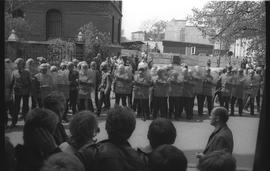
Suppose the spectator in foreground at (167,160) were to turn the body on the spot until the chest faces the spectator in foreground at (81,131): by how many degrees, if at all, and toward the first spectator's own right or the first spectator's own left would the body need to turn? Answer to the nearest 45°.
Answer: approximately 45° to the first spectator's own left

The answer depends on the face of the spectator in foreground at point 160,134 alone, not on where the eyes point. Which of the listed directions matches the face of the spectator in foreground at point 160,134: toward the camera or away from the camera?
away from the camera

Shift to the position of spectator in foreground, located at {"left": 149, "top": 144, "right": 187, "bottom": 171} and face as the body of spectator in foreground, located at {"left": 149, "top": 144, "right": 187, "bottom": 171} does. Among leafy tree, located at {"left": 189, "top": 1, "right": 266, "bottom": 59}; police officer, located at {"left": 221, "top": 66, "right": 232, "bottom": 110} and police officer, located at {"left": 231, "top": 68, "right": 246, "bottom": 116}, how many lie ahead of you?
3

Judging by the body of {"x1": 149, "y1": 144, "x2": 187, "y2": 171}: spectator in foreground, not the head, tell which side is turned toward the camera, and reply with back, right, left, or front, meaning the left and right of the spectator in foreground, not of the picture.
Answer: back

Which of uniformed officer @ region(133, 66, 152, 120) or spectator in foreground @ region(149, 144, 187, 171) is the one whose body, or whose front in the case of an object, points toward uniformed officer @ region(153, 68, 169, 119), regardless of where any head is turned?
the spectator in foreground

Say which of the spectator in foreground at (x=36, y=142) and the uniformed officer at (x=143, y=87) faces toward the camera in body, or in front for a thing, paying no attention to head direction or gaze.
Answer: the uniformed officer

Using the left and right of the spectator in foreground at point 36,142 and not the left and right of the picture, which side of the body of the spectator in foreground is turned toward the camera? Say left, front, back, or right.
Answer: back

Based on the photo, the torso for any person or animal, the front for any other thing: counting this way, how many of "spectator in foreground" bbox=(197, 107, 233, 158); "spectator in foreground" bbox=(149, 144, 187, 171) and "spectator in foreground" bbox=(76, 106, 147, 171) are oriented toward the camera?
0

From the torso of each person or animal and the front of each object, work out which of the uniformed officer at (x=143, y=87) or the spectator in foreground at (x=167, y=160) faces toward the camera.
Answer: the uniformed officer

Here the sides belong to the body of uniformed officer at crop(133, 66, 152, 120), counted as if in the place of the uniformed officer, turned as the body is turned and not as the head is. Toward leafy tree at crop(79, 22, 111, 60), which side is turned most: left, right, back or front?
back

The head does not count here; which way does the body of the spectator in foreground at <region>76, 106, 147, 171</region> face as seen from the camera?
away from the camera

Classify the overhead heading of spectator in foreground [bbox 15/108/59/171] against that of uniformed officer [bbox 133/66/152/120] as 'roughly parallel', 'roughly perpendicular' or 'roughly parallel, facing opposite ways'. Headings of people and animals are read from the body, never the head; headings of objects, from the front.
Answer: roughly parallel, facing opposite ways

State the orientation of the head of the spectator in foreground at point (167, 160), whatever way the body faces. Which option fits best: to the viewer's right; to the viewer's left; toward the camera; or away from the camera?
away from the camera

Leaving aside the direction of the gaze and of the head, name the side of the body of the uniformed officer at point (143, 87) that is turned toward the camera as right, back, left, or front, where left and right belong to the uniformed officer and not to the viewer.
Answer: front

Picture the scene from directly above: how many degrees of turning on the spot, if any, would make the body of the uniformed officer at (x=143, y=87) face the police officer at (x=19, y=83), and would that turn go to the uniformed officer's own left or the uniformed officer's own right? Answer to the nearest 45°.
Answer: approximately 45° to the uniformed officer's own right

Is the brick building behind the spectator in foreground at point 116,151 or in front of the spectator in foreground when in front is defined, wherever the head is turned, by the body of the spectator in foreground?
in front
